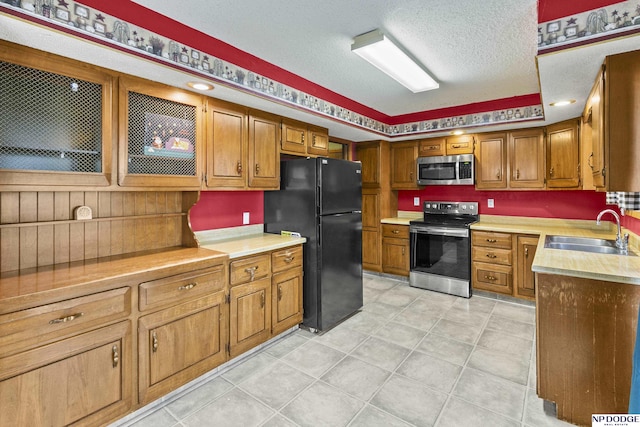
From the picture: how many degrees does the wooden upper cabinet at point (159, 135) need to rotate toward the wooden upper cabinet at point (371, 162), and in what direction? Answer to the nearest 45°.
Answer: approximately 90° to its left

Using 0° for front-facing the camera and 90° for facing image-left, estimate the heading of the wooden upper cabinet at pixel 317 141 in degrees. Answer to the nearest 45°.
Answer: approximately 315°

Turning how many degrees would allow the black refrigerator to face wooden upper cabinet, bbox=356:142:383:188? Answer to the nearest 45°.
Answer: approximately 90° to its left

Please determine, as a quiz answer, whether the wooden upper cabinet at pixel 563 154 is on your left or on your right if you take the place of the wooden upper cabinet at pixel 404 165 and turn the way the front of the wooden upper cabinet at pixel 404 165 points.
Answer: on your left

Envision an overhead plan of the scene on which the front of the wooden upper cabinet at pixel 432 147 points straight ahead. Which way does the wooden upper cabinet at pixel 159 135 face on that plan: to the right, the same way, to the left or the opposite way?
to the left

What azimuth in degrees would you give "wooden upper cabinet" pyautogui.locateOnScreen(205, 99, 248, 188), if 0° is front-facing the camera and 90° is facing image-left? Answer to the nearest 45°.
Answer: approximately 315°

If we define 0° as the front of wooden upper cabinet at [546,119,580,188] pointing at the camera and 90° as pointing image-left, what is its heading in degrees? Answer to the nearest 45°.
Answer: approximately 45°

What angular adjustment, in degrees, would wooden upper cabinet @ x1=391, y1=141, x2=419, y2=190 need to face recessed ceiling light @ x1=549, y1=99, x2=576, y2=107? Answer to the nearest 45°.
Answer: approximately 45° to its left

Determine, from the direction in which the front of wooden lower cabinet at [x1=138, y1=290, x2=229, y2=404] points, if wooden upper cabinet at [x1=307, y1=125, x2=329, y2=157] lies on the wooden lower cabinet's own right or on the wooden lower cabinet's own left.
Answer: on the wooden lower cabinet's own left

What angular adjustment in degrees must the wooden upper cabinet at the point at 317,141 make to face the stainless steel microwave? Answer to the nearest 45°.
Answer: approximately 45° to its left

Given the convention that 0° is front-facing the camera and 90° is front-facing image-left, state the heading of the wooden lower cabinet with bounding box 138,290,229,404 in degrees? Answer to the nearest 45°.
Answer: approximately 315°

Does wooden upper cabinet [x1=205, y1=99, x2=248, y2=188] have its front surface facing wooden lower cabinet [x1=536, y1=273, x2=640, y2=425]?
yes
